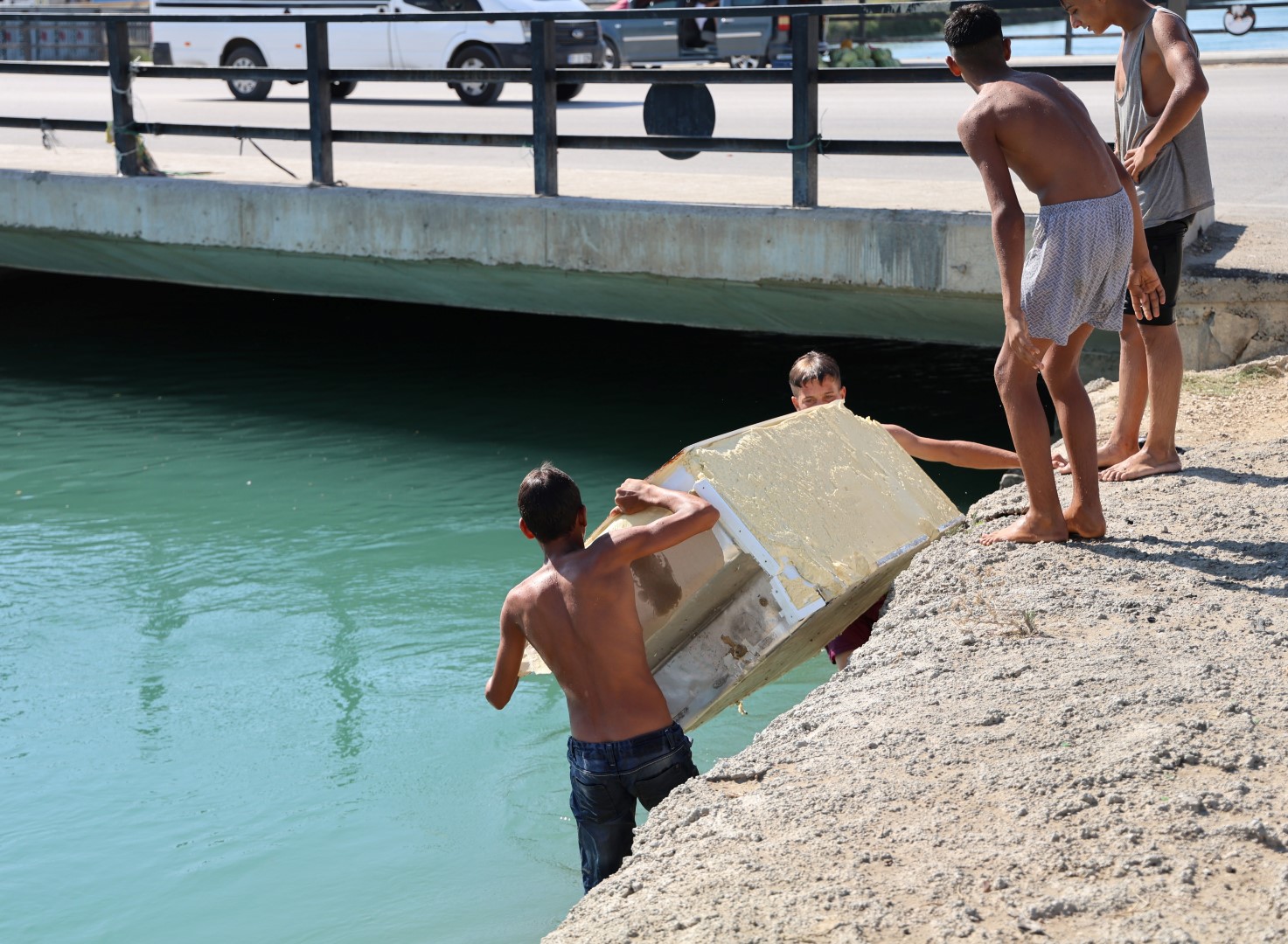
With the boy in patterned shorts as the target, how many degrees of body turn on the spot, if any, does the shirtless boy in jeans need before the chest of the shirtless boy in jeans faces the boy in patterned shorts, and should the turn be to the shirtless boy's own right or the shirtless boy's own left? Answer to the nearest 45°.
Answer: approximately 45° to the shirtless boy's own right

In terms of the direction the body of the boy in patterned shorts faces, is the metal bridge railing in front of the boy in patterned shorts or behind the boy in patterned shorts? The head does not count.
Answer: in front

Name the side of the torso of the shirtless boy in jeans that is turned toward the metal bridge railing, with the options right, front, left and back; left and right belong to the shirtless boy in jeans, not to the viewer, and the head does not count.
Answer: front

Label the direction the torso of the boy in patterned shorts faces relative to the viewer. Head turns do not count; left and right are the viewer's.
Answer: facing away from the viewer and to the left of the viewer

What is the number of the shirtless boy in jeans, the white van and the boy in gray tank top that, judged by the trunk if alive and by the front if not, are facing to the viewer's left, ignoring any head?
1

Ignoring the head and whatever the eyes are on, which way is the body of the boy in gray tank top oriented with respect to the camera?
to the viewer's left

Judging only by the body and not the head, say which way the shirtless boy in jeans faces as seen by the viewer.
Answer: away from the camera

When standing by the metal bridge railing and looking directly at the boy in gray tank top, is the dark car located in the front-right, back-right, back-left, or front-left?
back-left

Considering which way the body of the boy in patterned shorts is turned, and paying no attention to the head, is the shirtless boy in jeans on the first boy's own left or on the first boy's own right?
on the first boy's own left

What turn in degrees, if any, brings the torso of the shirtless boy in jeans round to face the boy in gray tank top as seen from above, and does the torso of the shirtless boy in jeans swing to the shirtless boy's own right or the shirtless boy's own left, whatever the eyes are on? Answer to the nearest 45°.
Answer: approximately 45° to the shirtless boy's own right

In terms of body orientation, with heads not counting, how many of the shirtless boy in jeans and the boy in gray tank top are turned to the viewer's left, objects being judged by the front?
1

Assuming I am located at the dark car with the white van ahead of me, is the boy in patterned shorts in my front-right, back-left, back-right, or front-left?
front-left

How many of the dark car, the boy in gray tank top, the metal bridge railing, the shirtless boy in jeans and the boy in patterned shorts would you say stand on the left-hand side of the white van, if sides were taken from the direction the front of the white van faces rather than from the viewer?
1

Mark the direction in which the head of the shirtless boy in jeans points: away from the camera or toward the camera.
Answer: away from the camera

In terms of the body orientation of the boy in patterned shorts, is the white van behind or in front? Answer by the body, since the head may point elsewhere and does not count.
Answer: in front

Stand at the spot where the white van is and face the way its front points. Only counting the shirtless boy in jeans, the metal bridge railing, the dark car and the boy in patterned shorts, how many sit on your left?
1

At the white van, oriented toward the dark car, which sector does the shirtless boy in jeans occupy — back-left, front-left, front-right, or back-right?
back-right
